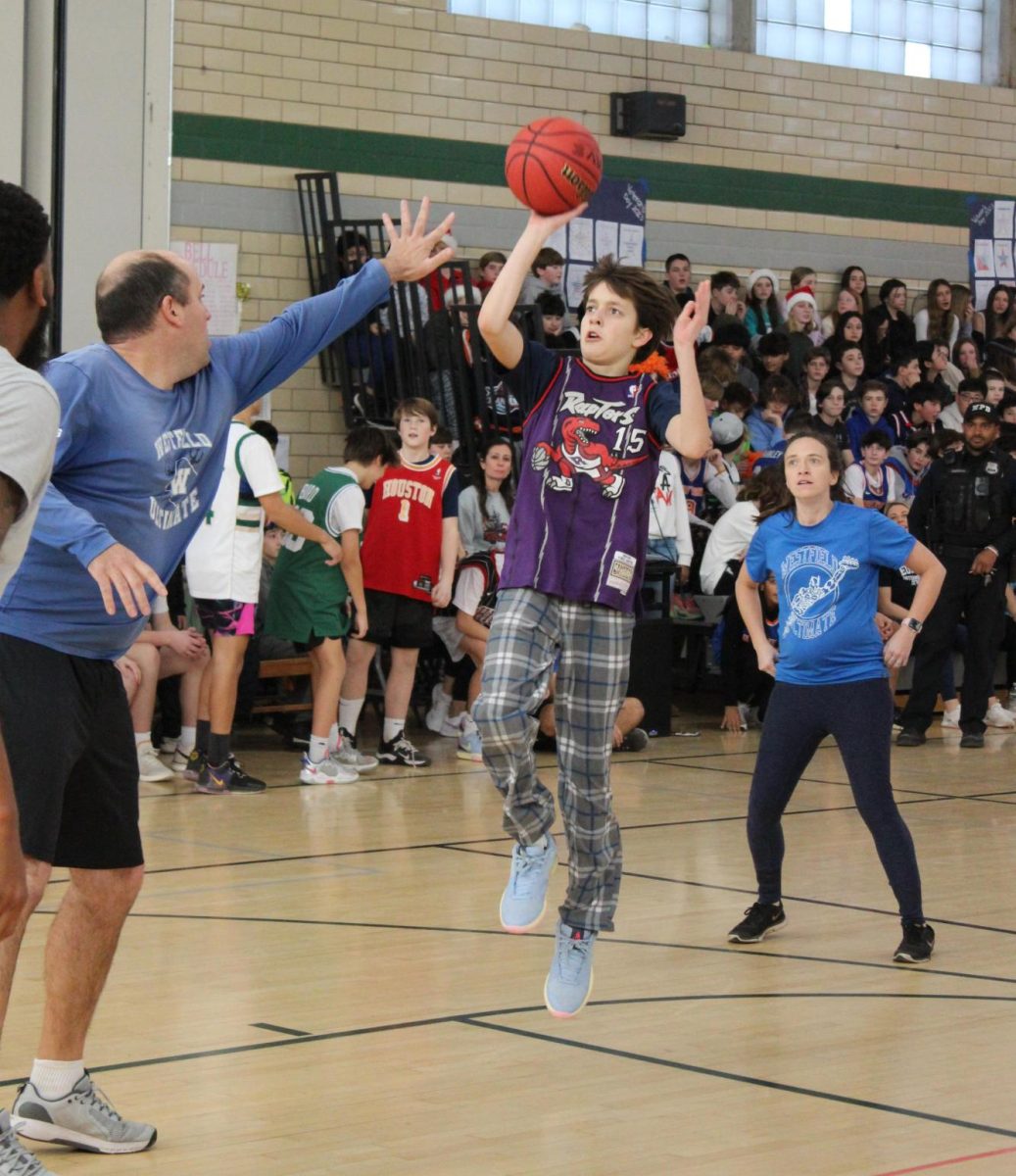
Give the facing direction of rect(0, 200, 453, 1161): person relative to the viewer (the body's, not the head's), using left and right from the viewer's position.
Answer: facing the viewer and to the right of the viewer

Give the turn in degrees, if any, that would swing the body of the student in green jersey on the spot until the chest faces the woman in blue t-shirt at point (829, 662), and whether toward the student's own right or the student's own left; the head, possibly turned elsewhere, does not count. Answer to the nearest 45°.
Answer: approximately 90° to the student's own right

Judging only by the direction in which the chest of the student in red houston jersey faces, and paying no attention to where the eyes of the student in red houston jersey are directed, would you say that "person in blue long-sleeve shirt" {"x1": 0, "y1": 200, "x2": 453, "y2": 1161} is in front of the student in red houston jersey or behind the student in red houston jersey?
in front

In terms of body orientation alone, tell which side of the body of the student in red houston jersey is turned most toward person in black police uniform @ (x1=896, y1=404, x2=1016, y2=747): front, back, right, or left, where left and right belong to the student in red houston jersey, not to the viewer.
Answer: left

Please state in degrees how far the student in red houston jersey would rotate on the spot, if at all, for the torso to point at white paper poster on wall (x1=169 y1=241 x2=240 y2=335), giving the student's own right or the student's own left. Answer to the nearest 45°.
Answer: approximately 180°

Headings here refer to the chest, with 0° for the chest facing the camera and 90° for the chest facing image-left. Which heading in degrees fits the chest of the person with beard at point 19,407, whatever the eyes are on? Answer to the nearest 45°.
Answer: approximately 225°

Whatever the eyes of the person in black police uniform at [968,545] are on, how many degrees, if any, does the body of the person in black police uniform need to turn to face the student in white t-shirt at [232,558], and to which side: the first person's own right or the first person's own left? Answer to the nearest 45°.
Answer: approximately 45° to the first person's own right

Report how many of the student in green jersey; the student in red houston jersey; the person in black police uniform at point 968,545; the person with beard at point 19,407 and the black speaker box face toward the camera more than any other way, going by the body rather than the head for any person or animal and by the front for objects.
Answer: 3

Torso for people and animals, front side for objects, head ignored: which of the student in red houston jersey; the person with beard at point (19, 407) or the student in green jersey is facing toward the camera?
the student in red houston jersey

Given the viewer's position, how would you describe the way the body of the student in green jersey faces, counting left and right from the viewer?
facing away from the viewer and to the right of the viewer

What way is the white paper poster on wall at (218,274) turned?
toward the camera

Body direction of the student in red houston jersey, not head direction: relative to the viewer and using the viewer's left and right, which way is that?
facing the viewer

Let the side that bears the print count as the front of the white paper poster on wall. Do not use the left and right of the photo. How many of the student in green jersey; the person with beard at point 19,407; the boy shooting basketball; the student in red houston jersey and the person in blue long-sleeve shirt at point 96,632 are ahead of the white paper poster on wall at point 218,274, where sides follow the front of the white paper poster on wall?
5

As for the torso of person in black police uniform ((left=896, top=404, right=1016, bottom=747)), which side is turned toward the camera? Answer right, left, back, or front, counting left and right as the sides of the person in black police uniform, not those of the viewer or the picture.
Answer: front

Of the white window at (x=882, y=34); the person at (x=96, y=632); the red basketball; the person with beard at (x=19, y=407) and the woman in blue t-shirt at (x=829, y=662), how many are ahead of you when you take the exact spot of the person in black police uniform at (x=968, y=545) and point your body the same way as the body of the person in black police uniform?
4

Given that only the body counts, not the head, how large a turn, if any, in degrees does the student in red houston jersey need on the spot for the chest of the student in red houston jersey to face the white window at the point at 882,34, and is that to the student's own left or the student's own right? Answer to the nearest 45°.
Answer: approximately 135° to the student's own left

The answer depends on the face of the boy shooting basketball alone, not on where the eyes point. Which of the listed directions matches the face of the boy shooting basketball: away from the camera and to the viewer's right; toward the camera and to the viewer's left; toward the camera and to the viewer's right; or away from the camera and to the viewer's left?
toward the camera and to the viewer's left

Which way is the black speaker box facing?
toward the camera

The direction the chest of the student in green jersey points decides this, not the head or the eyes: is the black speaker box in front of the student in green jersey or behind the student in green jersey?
in front
